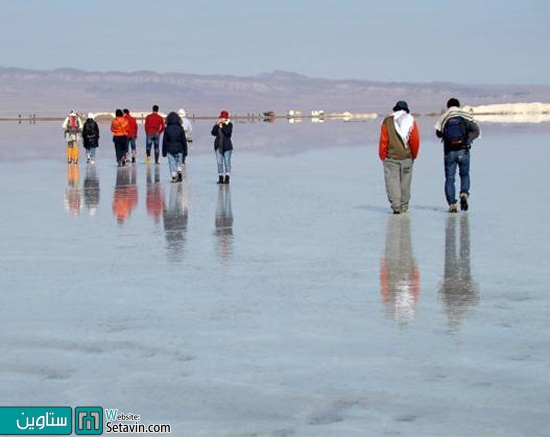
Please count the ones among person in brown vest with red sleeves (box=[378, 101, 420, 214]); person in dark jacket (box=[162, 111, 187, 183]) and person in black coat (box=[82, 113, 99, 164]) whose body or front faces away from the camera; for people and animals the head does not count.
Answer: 3

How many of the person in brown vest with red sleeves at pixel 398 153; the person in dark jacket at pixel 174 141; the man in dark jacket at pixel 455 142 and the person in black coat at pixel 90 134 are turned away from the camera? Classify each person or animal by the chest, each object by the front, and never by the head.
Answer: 4

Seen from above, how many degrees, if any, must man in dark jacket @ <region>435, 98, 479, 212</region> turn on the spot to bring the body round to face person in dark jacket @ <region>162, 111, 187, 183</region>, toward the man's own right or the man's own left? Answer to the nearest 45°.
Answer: approximately 45° to the man's own left

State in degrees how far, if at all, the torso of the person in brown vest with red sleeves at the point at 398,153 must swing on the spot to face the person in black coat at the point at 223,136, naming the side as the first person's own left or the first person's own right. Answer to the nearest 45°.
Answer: approximately 45° to the first person's own left

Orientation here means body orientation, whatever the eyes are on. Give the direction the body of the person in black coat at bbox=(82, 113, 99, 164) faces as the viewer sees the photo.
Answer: away from the camera

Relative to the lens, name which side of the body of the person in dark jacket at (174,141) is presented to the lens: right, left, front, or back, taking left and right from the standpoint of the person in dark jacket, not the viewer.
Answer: back

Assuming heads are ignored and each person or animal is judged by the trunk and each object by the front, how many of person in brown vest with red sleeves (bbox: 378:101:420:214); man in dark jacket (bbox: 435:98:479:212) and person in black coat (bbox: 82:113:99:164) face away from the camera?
3

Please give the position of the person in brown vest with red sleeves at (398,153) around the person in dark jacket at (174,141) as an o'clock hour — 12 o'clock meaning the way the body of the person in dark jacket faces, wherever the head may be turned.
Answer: The person in brown vest with red sleeves is roughly at 5 o'clock from the person in dark jacket.

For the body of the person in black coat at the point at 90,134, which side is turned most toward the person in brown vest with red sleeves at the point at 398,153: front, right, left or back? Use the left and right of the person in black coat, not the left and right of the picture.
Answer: back

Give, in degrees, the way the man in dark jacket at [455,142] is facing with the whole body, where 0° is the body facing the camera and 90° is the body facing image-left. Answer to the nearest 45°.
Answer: approximately 180°

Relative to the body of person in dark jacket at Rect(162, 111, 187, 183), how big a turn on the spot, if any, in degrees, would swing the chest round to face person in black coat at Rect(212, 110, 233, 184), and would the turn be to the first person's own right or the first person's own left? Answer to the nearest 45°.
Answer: approximately 135° to the first person's own right

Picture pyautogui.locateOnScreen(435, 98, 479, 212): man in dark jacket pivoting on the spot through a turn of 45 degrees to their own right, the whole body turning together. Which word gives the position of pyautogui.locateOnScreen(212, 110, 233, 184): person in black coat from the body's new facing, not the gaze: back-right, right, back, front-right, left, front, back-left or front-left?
left

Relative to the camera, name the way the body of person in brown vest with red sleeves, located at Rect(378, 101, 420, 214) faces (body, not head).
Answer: away from the camera
